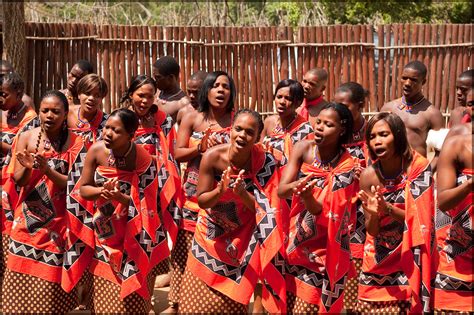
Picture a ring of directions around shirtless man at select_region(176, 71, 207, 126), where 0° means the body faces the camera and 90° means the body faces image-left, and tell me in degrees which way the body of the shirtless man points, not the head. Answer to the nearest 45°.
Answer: approximately 45°

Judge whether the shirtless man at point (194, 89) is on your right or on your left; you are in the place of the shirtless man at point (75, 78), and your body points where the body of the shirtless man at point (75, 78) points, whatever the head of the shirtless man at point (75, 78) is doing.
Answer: on your left

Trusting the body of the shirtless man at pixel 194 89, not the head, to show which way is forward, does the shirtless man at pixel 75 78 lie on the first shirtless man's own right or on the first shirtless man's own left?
on the first shirtless man's own right

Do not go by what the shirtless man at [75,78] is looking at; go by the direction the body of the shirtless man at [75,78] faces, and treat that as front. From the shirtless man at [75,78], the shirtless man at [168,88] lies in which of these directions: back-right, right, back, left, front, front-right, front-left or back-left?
back-left

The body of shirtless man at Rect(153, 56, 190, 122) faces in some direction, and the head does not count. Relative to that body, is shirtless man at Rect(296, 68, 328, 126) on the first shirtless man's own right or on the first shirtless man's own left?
on the first shirtless man's own left

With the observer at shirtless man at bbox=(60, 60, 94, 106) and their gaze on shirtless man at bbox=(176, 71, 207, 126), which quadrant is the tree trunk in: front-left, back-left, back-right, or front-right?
back-left

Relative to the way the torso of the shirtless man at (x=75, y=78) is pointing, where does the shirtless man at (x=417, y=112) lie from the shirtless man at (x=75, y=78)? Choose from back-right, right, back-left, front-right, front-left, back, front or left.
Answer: back-left

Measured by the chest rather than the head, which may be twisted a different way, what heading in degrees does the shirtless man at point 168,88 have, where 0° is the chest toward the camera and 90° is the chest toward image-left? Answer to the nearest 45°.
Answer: approximately 45°
